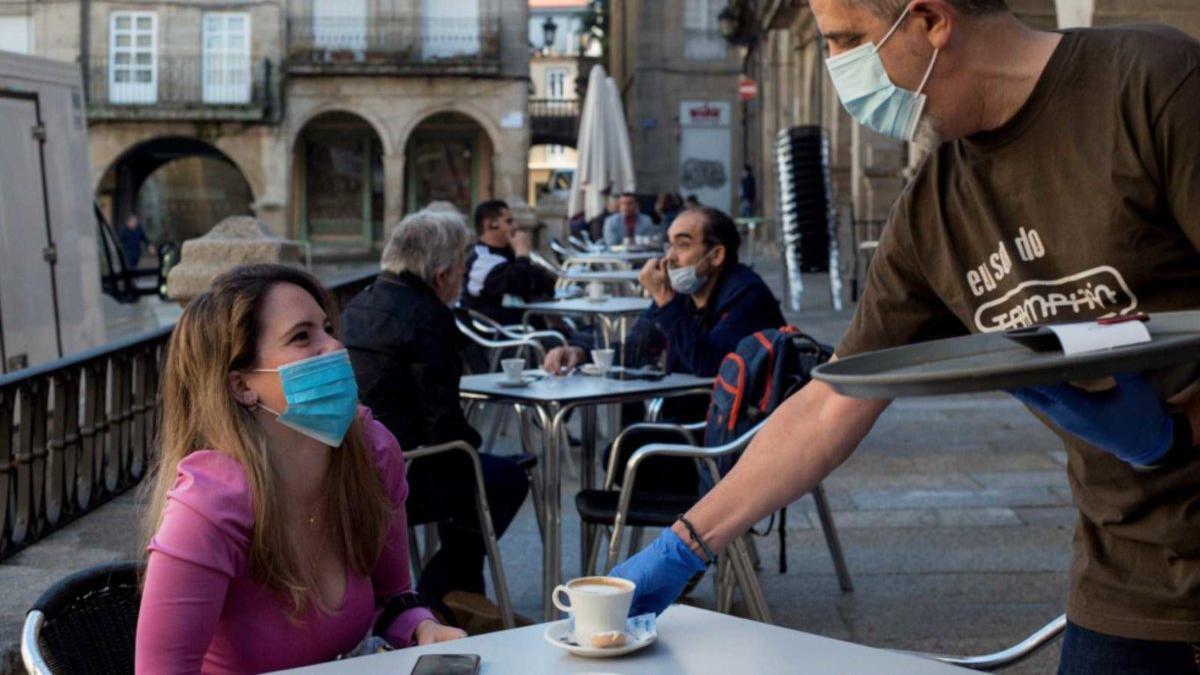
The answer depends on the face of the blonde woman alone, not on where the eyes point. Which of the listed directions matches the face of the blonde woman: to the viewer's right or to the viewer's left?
to the viewer's right

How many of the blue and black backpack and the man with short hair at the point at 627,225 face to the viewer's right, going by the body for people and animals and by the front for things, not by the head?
0

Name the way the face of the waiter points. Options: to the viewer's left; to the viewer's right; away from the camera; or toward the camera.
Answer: to the viewer's left

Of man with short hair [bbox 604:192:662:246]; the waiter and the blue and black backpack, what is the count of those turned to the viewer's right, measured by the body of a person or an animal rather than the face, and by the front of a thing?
0

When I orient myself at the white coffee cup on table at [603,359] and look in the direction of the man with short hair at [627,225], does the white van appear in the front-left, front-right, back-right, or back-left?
front-left

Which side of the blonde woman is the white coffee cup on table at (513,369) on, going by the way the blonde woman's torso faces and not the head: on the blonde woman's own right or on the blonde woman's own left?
on the blonde woman's own left

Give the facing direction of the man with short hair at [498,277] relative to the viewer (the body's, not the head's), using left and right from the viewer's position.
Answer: facing to the right of the viewer

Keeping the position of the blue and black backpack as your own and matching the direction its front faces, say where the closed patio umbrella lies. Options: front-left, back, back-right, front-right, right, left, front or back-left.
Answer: right

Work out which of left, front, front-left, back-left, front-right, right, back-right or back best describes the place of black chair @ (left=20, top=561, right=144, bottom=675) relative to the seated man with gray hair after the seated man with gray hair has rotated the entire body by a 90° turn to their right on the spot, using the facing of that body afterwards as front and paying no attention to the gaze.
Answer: front-right

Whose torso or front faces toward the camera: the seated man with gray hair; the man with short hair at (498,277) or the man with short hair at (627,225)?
the man with short hair at (627,225)

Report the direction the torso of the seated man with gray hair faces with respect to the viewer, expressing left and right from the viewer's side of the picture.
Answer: facing away from the viewer and to the right of the viewer

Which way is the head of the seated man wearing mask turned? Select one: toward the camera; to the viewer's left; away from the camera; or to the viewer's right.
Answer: to the viewer's left

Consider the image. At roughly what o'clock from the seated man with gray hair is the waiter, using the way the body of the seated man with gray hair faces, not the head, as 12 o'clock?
The waiter is roughly at 4 o'clock from the seated man with gray hair.
